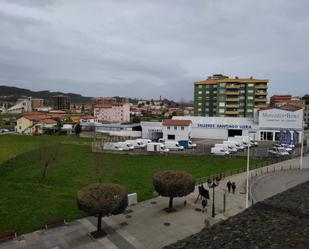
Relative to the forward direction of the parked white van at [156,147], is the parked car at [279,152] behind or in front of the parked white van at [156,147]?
in front

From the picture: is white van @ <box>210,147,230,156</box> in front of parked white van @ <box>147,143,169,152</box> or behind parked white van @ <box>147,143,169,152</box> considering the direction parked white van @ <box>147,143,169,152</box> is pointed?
in front

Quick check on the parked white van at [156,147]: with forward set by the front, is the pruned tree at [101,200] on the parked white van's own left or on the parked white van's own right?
on the parked white van's own right
